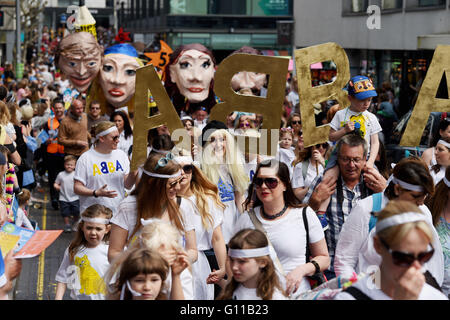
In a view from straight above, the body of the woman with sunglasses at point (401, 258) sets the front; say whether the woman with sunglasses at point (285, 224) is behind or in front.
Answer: behind

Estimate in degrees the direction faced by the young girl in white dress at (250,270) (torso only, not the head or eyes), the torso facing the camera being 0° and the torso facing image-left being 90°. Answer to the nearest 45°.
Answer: approximately 45°

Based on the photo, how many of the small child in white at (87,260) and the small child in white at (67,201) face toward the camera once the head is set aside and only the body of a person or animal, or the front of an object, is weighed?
2

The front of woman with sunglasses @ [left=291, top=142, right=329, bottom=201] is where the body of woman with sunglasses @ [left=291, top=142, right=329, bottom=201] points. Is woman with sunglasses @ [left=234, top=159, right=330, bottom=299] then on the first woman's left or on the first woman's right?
on the first woman's right

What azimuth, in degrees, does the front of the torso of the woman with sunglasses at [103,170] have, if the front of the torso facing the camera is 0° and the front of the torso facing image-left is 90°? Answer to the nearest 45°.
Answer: approximately 315°

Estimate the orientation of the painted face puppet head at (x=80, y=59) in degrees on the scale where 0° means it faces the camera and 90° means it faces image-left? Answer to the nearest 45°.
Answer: approximately 0°
